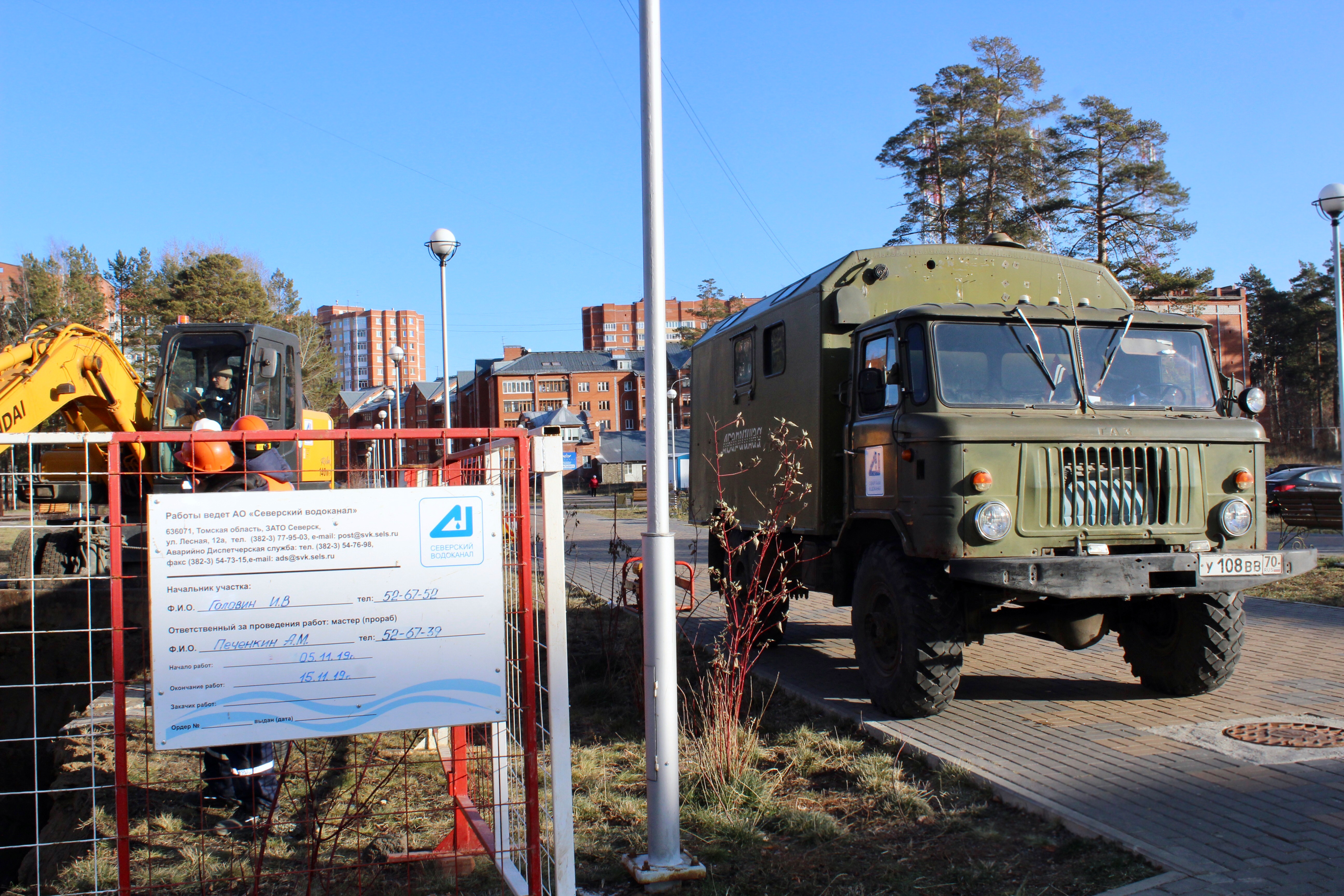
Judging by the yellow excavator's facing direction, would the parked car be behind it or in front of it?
behind

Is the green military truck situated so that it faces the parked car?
no

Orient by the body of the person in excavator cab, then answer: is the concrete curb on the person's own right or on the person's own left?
on the person's own left

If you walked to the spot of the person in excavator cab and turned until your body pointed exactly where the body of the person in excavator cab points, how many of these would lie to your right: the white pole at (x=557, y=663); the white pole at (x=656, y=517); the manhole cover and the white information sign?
0

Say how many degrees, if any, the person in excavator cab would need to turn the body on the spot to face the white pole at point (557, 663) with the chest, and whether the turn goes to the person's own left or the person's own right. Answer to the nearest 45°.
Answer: approximately 45° to the person's own left

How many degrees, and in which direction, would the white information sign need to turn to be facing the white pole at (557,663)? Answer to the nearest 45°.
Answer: approximately 90° to its left

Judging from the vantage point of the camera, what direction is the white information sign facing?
facing the viewer

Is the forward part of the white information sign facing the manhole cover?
no

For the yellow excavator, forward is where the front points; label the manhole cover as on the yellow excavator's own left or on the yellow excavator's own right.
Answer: on the yellow excavator's own left

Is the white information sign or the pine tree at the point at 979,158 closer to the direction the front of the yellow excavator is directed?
the white information sign

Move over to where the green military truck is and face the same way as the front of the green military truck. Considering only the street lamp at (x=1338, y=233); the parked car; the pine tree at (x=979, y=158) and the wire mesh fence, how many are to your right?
1

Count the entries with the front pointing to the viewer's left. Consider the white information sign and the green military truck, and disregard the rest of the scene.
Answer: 0

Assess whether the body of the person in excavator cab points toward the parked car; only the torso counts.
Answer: no

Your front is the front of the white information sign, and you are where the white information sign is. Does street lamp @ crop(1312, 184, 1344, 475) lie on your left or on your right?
on your left

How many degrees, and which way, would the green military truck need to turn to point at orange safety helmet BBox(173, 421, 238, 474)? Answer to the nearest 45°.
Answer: approximately 90° to its right

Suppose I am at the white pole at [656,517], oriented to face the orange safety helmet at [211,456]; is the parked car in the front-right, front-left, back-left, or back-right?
back-right

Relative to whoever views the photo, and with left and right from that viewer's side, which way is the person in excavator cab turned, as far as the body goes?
facing the viewer and to the left of the viewer
